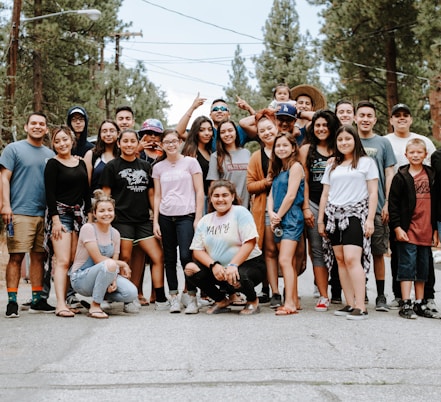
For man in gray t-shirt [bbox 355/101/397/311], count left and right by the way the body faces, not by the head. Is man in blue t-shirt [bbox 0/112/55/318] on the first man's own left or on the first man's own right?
on the first man's own right

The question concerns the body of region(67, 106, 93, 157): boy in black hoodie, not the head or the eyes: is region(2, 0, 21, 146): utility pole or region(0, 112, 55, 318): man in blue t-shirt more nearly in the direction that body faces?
the man in blue t-shirt

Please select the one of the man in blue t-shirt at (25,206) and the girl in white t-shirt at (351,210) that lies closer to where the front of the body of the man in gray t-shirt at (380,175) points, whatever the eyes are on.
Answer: the girl in white t-shirt

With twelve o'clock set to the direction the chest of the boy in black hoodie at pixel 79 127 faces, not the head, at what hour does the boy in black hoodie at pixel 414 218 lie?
the boy in black hoodie at pixel 414 218 is roughly at 10 o'clock from the boy in black hoodie at pixel 79 127.

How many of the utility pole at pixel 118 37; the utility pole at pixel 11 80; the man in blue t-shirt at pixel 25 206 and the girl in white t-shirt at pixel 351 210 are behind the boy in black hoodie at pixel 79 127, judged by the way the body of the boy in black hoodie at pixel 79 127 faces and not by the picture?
2

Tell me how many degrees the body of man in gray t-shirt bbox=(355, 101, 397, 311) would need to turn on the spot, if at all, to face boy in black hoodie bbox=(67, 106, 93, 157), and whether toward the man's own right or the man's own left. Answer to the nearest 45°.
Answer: approximately 90° to the man's own right

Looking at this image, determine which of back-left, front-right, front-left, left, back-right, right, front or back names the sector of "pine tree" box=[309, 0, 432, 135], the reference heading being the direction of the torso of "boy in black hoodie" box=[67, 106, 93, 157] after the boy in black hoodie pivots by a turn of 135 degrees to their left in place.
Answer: front

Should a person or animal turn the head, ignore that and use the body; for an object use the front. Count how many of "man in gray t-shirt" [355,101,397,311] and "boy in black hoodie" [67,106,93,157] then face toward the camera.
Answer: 2

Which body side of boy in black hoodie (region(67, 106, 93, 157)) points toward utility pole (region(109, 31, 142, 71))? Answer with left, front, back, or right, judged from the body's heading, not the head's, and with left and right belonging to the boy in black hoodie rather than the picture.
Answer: back

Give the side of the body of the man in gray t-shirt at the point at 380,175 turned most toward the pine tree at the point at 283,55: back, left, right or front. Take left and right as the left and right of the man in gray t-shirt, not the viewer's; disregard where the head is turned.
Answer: back

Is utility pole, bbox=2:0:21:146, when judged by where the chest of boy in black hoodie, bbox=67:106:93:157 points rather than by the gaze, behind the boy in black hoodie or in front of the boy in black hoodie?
behind

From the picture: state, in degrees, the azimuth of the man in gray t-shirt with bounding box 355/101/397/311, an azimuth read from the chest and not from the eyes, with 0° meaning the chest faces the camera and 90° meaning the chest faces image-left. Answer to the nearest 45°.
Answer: approximately 0°

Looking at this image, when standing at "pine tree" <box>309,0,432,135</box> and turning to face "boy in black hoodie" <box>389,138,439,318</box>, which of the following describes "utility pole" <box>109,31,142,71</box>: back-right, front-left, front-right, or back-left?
back-right

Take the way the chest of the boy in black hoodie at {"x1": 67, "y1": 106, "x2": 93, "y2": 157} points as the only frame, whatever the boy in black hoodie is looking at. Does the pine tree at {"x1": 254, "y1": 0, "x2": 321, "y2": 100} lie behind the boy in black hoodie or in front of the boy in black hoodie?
behind
